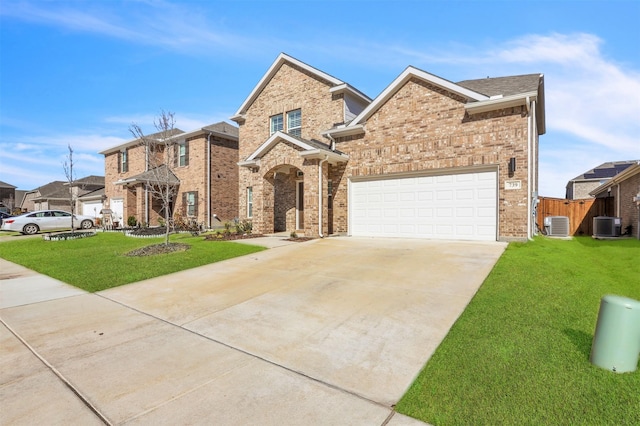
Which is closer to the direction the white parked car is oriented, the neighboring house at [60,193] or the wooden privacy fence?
the wooden privacy fence

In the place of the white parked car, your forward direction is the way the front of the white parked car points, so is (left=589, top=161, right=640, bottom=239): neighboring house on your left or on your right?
on your right

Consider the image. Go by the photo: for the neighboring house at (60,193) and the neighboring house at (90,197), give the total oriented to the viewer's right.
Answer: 0

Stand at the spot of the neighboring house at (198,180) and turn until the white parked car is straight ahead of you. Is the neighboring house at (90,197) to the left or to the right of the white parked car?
right

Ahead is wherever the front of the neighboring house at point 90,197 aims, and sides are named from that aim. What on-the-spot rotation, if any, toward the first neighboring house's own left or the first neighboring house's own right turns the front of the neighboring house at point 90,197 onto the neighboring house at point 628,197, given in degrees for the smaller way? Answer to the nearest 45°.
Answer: approximately 90° to the first neighboring house's own left

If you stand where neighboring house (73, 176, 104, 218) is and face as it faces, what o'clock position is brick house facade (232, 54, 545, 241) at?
The brick house facade is roughly at 10 o'clock from the neighboring house.

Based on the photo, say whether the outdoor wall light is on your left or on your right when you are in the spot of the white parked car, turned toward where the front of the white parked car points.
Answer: on your right

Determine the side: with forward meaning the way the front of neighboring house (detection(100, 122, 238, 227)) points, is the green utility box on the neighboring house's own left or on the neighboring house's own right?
on the neighboring house's own left

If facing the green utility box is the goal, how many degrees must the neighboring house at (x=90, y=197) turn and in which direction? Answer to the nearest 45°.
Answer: approximately 45° to its left

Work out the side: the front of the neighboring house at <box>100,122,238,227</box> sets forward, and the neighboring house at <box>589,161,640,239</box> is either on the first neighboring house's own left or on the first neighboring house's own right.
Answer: on the first neighboring house's own left

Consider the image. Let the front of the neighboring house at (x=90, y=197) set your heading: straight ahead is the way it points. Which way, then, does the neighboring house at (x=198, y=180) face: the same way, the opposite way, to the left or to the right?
the same way

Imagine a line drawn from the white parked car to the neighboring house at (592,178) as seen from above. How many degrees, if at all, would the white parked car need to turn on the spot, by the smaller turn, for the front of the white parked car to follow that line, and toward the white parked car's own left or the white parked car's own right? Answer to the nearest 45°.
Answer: approximately 45° to the white parked car's own right

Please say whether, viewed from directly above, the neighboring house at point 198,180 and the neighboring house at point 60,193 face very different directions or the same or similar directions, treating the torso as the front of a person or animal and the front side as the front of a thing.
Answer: same or similar directions

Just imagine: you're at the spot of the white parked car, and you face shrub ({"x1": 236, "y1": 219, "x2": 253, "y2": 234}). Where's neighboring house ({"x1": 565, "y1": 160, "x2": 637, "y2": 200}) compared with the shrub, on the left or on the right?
left

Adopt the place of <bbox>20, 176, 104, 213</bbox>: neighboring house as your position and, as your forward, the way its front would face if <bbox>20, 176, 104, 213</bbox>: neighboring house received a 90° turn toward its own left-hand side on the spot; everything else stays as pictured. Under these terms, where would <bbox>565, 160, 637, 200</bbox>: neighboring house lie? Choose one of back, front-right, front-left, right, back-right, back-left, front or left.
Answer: front
